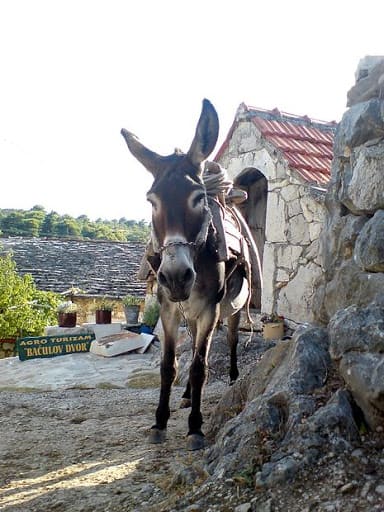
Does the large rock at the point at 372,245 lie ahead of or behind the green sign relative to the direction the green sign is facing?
ahead

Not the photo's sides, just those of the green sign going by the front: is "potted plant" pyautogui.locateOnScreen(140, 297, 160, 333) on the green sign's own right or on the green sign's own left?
on the green sign's own left

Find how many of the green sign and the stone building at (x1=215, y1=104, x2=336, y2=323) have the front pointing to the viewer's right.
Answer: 0

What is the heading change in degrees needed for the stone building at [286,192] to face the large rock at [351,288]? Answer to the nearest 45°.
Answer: approximately 45° to its left

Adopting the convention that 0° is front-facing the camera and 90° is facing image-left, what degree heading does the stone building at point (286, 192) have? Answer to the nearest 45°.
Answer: approximately 45°

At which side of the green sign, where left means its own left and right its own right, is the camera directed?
front

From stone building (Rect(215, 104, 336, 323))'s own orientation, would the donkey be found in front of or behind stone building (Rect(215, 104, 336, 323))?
in front

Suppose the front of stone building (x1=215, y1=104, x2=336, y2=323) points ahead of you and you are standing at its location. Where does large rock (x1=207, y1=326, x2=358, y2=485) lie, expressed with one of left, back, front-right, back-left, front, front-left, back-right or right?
front-left

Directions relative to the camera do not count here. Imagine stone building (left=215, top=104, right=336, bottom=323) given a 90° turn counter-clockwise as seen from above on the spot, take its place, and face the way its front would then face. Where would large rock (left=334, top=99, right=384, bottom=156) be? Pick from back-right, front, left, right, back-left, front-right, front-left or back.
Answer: front-right

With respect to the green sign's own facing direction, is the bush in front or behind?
behind

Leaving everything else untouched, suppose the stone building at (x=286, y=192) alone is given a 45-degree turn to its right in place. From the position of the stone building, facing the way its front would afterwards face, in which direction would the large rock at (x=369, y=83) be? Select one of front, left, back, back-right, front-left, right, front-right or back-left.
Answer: left

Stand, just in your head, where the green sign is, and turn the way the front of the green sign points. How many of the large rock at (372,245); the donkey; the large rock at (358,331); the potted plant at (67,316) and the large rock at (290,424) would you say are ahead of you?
4

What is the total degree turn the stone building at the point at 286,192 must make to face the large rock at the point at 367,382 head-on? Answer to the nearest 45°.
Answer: approximately 45° to its left

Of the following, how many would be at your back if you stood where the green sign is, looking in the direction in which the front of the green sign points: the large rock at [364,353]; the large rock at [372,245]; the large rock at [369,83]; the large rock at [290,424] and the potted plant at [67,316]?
1
